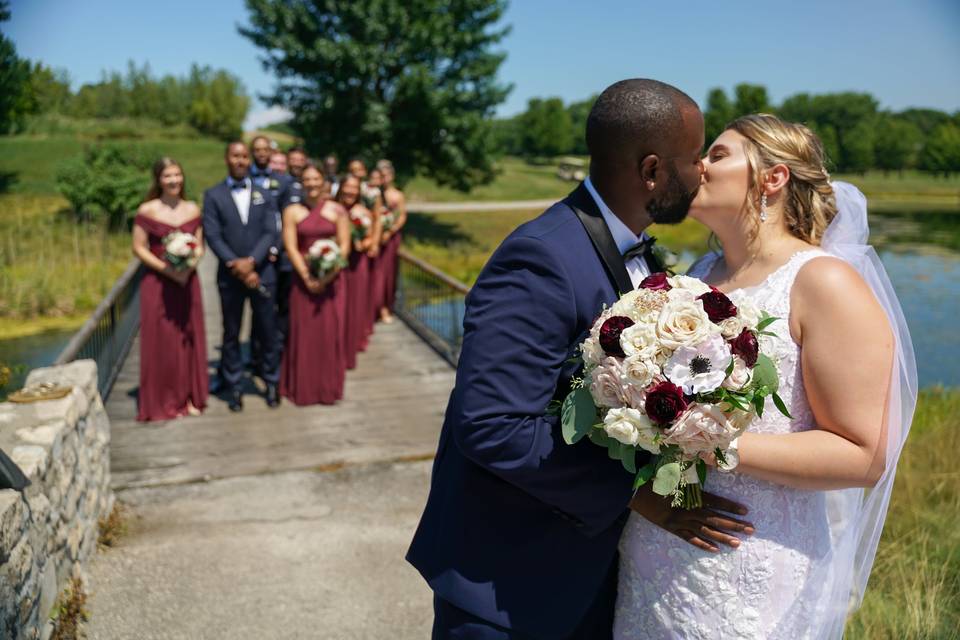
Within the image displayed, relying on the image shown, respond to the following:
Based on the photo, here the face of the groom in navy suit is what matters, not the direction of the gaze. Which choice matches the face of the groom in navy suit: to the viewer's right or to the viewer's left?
to the viewer's right

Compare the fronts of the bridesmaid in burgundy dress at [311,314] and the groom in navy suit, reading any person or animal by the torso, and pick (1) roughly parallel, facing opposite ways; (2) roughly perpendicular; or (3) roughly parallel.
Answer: roughly perpendicular

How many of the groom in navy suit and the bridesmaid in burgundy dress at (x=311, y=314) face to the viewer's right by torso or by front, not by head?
1

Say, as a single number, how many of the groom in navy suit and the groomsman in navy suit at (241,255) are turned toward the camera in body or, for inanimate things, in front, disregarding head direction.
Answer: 1

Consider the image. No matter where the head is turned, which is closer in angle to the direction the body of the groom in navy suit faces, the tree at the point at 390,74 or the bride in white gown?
the bride in white gown

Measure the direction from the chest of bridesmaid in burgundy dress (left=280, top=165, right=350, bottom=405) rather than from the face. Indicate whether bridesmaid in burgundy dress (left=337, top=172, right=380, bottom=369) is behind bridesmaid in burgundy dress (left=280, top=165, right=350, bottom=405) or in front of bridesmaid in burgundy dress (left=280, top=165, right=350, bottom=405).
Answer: behind

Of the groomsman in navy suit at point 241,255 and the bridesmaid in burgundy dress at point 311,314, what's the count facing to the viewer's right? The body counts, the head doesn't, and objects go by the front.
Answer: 0

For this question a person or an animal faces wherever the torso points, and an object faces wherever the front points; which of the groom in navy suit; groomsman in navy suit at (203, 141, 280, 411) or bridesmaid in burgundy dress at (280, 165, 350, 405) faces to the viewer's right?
the groom in navy suit

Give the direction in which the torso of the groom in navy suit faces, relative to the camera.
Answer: to the viewer's right

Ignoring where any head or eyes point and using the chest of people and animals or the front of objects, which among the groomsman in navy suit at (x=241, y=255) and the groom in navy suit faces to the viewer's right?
the groom in navy suit

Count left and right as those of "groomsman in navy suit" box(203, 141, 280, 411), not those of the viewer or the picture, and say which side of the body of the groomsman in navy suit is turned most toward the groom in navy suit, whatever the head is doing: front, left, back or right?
front

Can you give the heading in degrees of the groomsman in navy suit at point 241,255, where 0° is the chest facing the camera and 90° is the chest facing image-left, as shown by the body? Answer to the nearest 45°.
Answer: approximately 0°
